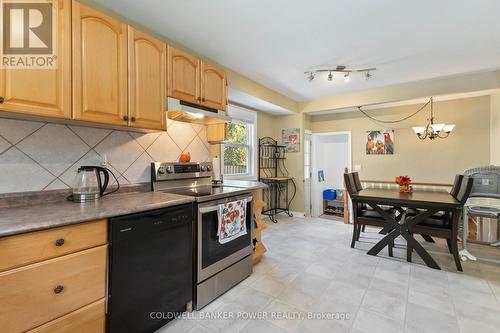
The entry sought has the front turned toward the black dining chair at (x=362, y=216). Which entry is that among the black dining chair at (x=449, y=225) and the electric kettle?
the black dining chair at (x=449, y=225)

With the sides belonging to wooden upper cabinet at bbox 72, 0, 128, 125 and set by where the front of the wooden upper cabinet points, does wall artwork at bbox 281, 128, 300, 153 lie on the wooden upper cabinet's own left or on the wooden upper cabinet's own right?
on the wooden upper cabinet's own left

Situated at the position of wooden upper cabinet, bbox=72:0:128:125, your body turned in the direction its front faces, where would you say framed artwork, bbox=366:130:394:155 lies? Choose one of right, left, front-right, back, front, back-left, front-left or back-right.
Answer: front-left

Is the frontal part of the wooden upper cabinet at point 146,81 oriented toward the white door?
no

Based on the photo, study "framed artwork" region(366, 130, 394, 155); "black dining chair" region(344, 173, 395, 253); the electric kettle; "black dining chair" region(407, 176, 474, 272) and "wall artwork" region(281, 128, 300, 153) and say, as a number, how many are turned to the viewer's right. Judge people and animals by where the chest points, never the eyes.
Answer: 1

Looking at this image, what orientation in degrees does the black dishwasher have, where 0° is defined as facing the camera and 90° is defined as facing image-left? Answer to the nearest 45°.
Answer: approximately 315°

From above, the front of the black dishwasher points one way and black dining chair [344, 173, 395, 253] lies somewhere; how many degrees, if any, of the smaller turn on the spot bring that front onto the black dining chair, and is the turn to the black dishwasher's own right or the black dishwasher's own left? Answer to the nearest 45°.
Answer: approximately 45° to the black dishwasher's own left

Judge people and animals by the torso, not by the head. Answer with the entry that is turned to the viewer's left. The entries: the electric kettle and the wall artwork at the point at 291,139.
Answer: the electric kettle

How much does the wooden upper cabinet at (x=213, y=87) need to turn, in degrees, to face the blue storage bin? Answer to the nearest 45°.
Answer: approximately 90° to its left

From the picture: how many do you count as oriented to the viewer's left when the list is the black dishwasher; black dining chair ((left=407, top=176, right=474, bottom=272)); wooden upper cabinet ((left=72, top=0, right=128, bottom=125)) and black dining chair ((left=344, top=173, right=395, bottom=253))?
1

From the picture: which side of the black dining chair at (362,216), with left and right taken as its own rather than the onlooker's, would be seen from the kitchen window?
back

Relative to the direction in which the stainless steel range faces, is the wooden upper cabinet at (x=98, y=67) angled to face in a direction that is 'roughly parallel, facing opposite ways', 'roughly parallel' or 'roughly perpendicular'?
roughly parallel

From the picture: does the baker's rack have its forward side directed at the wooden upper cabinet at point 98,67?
no

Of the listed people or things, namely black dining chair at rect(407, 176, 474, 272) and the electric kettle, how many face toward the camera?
0

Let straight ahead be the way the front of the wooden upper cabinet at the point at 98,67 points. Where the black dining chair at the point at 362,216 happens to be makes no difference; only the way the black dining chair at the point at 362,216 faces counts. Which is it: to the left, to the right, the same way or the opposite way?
the same way

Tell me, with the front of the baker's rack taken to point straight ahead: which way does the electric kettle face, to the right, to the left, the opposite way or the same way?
to the right

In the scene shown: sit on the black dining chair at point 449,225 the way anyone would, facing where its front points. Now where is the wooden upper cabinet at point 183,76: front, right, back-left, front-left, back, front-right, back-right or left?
front-left

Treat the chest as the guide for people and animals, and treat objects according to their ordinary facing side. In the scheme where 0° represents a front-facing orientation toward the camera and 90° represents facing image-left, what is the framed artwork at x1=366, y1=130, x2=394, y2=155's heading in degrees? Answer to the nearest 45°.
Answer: approximately 0°

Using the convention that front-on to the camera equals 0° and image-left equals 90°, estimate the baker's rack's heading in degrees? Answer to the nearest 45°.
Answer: approximately 315°

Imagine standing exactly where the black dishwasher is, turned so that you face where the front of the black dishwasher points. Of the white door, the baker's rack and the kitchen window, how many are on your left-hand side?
3
